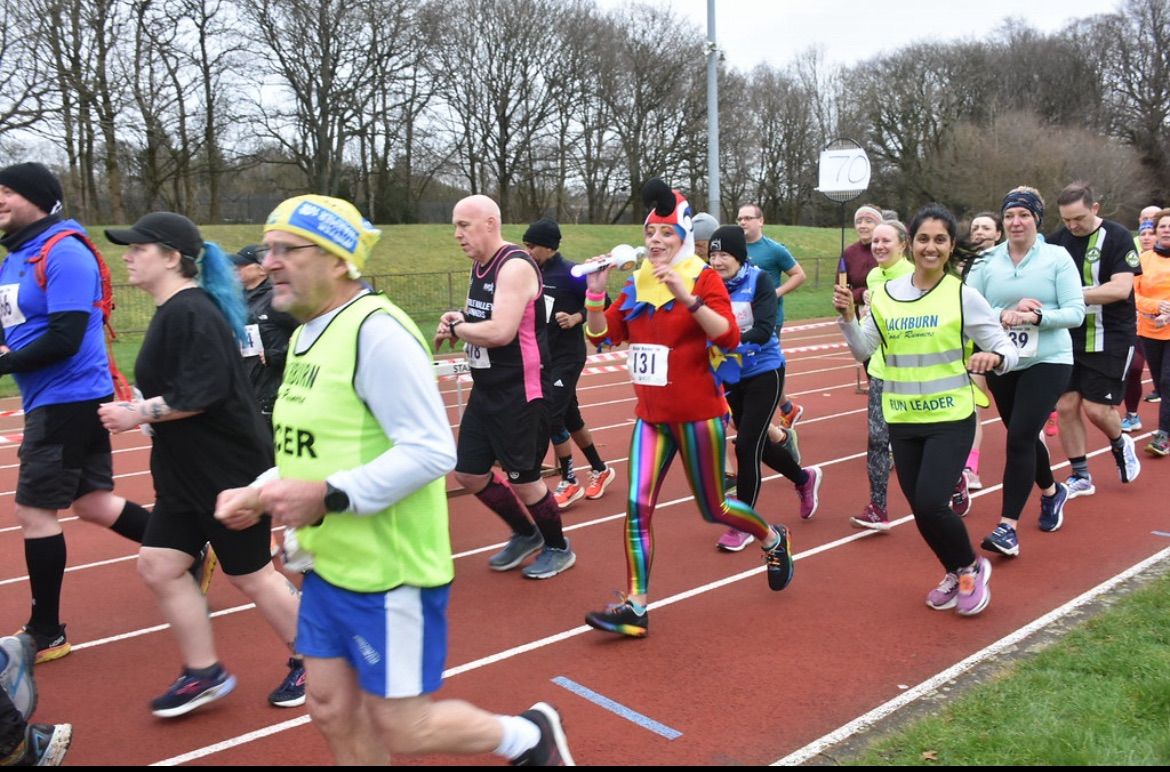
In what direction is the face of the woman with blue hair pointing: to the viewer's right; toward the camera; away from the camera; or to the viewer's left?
to the viewer's left

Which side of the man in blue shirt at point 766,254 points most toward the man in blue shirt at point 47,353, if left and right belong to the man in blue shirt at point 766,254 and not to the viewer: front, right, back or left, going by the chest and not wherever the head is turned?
front

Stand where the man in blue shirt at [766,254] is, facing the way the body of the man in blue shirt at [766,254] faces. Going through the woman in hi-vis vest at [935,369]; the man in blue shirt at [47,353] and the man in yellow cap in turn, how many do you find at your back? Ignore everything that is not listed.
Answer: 0

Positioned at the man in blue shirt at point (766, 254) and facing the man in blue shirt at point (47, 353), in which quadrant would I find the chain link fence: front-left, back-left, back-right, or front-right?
back-right

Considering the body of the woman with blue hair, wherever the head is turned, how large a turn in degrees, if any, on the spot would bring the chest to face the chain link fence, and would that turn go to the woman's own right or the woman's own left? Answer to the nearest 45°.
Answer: approximately 90° to the woman's own right

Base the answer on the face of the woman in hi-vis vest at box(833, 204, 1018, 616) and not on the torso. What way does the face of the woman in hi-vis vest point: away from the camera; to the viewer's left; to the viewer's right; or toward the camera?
toward the camera

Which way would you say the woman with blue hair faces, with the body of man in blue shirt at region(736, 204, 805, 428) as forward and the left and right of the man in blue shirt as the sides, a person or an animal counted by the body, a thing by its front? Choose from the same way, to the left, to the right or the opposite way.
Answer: the same way

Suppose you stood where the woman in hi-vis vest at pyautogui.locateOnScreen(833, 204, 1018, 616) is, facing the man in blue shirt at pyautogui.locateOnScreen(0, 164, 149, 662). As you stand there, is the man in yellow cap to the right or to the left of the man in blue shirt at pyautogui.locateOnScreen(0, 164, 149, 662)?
left

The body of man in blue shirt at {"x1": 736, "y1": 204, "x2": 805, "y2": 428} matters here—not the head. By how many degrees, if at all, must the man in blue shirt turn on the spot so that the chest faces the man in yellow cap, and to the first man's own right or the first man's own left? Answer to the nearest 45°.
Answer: approximately 45° to the first man's own left

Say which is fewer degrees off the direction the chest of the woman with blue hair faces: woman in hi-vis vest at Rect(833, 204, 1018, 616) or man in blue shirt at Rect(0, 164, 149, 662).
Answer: the man in blue shirt

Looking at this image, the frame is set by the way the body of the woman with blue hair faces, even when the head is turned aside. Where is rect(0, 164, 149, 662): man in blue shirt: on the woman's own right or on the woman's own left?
on the woman's own right

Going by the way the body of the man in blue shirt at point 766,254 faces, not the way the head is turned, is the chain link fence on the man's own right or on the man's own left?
on the man's own right

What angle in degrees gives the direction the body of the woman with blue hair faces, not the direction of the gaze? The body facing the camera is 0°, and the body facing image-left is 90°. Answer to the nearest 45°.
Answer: approximately 90°

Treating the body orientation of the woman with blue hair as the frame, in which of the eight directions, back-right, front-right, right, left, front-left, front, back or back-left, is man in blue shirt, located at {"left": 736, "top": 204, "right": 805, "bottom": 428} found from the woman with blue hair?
back-right

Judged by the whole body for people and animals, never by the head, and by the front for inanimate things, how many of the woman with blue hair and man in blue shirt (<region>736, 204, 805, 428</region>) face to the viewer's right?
0

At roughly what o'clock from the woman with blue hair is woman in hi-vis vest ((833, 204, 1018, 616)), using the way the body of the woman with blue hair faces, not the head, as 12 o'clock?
The woman in hi-vis vest is roughly at 6 o'clock from the woman with blue hair.

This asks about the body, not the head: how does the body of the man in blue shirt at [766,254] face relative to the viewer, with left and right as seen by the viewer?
facing the viewer and to the left of the viewer
